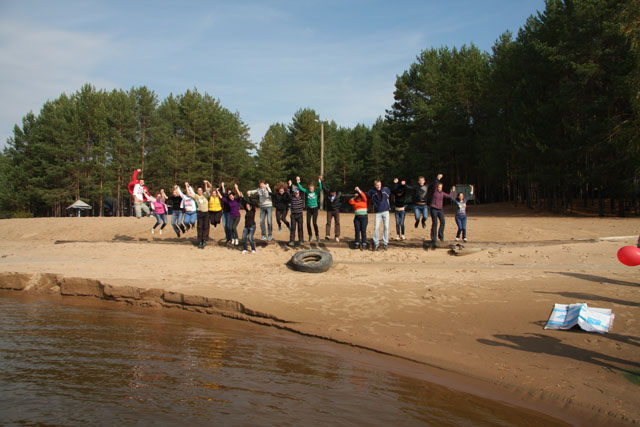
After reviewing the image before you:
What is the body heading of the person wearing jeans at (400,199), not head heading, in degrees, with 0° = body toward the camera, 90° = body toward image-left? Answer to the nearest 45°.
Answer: approximately 0°

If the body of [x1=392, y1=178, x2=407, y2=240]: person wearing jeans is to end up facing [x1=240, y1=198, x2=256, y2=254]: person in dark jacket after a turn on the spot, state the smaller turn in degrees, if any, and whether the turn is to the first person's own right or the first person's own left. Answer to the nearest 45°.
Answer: approximately 90° to the first person's own right

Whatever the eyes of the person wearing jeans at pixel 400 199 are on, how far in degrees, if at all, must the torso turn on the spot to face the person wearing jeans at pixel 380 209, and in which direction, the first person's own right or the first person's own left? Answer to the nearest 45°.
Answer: approximately 45° to the first person's own right

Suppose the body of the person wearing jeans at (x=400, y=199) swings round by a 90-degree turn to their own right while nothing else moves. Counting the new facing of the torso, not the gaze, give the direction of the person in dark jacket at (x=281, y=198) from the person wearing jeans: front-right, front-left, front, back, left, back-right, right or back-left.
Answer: front

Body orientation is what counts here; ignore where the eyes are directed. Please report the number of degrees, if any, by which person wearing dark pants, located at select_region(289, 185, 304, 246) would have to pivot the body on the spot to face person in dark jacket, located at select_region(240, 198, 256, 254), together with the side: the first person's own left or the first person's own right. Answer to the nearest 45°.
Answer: approximately 90° to the first person's own right

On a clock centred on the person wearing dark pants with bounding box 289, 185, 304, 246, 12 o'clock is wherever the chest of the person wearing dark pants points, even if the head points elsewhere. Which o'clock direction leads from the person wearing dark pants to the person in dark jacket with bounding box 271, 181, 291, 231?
The person in dark jacket is roughly at 5 o'clock from the person wearing dark pants.
